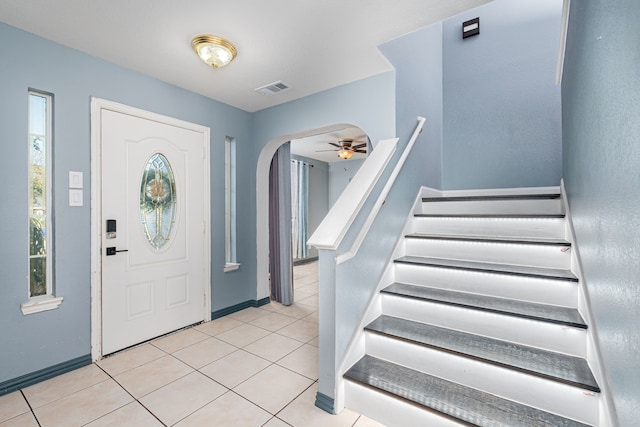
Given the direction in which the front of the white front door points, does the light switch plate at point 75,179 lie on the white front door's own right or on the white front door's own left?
on the white front door's own right

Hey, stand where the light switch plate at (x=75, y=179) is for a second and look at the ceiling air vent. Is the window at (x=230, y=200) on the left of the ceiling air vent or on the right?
left

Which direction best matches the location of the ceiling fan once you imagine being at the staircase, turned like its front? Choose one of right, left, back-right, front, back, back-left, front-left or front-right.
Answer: back-right

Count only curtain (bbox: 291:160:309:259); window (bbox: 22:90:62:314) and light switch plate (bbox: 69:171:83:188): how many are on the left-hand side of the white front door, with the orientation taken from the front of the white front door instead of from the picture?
1

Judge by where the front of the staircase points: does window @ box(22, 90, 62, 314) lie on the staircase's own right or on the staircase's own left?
on the staircase's own right

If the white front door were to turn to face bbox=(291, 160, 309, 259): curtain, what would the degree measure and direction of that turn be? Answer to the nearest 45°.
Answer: approximately 90° to its left

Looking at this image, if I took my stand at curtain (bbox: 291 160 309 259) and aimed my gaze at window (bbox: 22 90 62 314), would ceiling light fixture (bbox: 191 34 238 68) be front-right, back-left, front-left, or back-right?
front-left

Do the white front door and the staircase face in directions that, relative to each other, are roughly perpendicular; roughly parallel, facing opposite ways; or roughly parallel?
roughly perpendicular

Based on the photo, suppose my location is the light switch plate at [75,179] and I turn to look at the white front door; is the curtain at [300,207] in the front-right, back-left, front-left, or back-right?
front-left

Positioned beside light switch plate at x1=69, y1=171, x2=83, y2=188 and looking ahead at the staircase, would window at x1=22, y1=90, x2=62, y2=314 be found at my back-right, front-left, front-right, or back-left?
back-right

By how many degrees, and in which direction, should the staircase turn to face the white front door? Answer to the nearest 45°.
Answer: approximately 90° to its right

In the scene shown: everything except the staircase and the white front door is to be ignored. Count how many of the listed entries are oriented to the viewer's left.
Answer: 0

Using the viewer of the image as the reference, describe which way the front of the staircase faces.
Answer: facing the viewer
